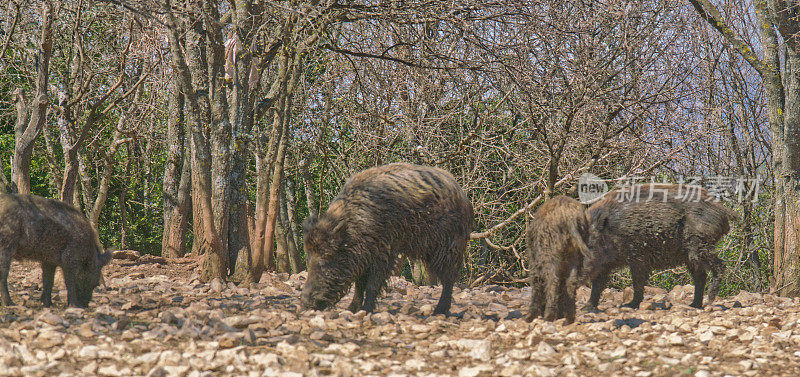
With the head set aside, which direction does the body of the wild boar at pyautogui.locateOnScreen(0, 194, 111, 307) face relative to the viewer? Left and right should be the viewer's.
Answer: facing to the right of the viewer

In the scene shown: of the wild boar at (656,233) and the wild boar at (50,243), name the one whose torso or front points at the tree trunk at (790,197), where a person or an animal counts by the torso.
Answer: the wild boar at (50,243)

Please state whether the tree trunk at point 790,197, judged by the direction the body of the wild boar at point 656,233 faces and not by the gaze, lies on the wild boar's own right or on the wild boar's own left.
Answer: on the wild boar's own right

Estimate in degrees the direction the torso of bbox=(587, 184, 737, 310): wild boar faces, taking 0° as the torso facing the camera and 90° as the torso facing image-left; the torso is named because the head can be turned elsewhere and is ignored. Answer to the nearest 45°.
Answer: approximately 90°

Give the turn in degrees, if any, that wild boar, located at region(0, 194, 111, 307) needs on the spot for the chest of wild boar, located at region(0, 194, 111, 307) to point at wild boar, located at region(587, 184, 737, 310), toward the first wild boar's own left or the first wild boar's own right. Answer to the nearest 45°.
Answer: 0° — it already faces it

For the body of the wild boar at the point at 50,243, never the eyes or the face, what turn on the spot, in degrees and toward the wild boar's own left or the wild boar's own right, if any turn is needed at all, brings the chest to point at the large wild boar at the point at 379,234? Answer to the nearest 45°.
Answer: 0° — it already faces it

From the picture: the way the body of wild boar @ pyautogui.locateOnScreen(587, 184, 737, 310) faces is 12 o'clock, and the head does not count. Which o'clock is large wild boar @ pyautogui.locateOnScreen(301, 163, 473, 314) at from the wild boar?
The large wild boar is roughly at 11 o'clock from the wild boar.

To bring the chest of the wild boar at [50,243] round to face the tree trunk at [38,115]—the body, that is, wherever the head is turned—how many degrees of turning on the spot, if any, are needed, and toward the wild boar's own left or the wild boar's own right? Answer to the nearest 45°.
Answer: approximately 90° to the wild boar's own left

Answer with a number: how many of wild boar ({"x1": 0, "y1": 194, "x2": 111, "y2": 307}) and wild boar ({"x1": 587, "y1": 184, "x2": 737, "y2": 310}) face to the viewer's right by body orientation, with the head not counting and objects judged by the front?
1

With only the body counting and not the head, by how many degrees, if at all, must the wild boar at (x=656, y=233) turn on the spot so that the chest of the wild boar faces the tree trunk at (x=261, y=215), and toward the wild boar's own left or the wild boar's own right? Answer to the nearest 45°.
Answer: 0° — it already faces it
